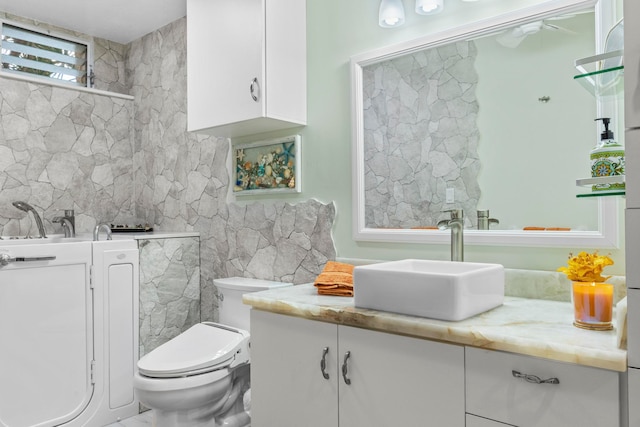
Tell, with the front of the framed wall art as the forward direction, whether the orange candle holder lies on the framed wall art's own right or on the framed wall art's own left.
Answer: on the framed wall art's own left

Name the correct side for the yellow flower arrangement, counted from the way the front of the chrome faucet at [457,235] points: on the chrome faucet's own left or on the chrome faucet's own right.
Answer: on the chrome faucet's own left

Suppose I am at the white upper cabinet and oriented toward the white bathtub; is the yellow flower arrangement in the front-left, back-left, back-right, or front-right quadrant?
back-left

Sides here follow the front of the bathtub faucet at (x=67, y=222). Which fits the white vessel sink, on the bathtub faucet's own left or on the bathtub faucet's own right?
on the bathtub faucet's own left

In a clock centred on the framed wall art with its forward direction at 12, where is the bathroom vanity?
The bathroom vanity is roughly at 10 o'clock from the framed wall art.

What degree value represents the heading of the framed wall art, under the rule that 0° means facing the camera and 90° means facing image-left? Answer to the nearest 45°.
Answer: approximately 45°

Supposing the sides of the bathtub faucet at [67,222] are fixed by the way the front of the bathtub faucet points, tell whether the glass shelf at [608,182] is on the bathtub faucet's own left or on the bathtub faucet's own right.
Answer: on the bathtub faucet's own left

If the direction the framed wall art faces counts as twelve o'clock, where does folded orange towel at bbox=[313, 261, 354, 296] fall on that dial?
The folded orange towel is roughly at 10 o'clock from the framed wall art.

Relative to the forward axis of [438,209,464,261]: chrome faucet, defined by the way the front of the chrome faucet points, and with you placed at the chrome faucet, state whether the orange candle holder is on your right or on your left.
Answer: on your left

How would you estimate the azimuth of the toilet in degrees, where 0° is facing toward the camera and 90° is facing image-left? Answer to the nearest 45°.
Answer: approximately 45°
